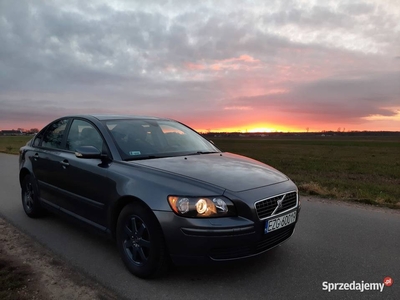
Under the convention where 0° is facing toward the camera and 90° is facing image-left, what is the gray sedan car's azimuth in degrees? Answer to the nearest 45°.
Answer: approximately 315°
